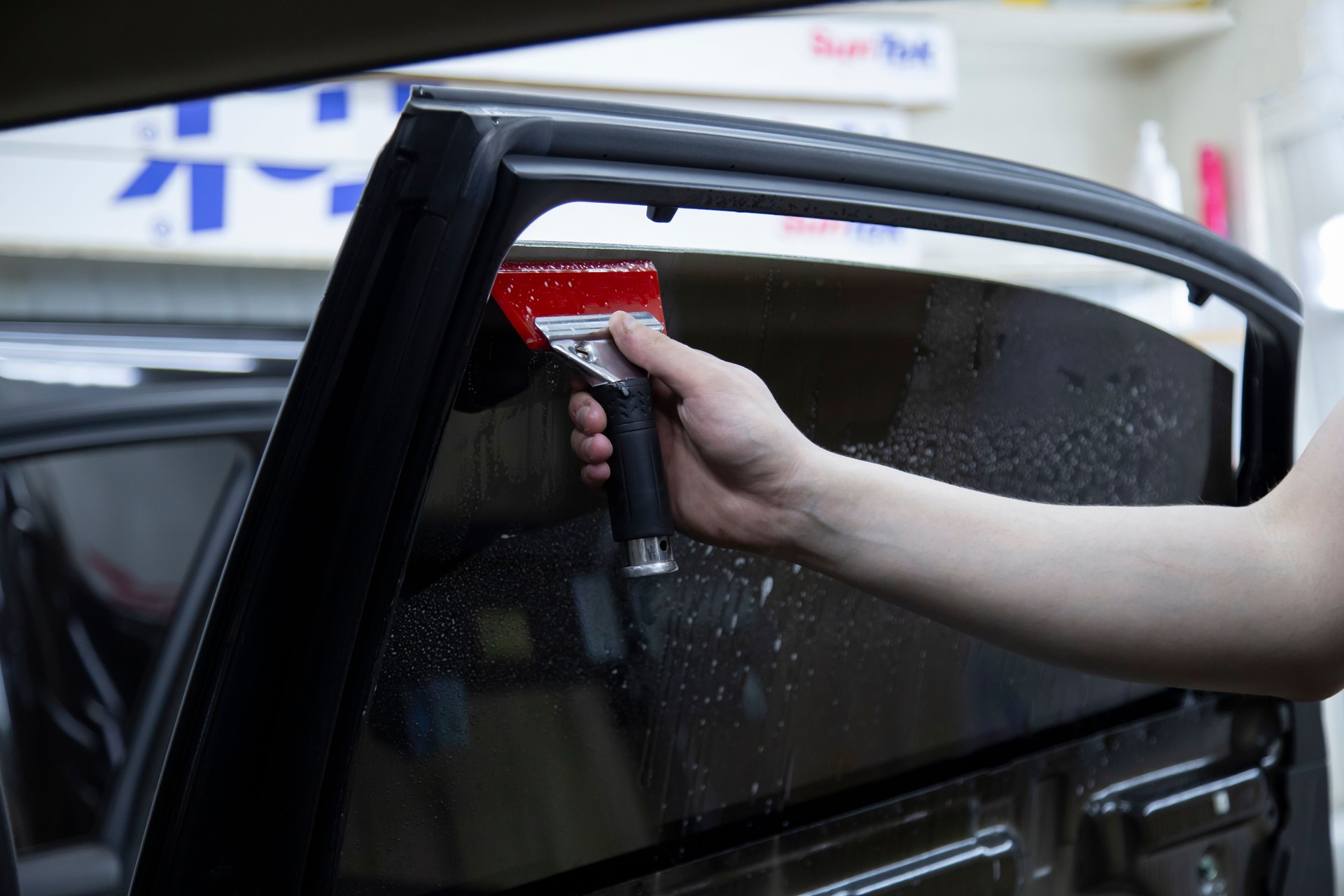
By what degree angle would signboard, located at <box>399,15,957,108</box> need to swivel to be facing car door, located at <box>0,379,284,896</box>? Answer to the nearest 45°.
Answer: approximately 45° to its right

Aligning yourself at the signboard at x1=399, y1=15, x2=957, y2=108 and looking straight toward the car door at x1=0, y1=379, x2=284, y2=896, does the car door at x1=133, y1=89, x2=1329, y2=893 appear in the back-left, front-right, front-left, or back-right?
front-left

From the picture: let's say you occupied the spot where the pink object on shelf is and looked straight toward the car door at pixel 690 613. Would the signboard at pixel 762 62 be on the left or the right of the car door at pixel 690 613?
right

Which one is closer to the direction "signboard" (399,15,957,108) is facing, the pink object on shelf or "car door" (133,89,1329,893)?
the car door

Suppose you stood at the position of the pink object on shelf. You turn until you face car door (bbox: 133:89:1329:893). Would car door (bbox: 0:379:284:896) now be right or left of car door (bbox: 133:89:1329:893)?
right

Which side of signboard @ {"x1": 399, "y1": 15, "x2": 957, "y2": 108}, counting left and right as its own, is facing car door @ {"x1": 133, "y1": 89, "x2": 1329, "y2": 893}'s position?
front

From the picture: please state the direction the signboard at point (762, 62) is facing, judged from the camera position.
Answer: facing the viewer

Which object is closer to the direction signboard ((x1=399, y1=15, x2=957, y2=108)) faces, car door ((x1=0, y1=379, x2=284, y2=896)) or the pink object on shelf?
the car door
